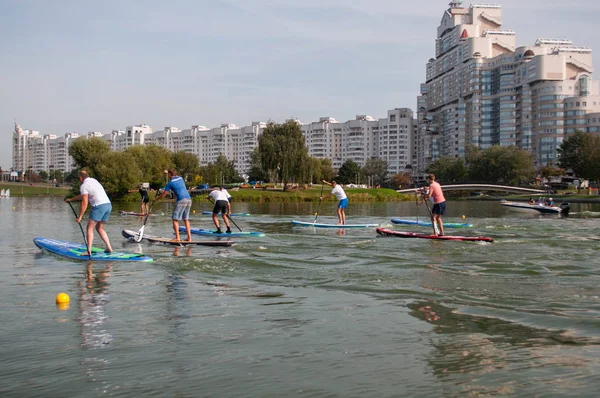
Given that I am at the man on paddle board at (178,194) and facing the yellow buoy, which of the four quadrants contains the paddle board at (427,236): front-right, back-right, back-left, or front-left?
back-left

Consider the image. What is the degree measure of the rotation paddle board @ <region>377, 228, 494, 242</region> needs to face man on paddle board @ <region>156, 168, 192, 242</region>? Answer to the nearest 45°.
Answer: approximately 45° to its left

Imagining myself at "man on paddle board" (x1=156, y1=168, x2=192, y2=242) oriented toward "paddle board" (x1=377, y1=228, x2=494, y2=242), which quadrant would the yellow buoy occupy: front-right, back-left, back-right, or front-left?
back-right

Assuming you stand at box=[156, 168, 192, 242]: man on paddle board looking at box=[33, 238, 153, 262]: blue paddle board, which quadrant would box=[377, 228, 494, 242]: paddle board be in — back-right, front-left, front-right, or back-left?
back-left

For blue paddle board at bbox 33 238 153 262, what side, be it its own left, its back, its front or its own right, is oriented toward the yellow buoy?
left

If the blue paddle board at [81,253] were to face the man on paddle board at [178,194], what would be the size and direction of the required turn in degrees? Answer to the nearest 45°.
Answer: approximately 135° to its right

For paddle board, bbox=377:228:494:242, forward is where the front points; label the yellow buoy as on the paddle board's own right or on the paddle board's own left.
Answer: on the paddle board's own left

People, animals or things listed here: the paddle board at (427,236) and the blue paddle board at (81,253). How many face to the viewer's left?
2

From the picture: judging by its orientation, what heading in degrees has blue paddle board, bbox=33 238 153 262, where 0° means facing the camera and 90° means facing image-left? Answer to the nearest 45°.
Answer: approximately 90°

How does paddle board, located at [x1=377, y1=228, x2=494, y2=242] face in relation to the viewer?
to the viewer's left
